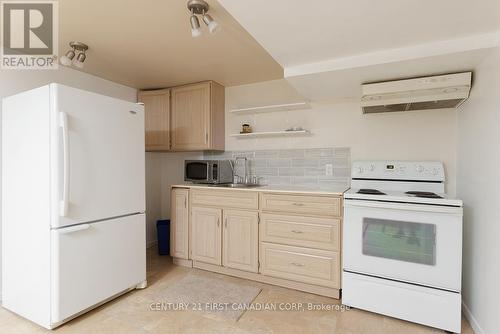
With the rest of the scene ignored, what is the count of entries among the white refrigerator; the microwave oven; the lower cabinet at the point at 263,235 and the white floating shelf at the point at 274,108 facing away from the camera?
0

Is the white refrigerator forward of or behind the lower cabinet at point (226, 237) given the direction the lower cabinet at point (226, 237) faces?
forward

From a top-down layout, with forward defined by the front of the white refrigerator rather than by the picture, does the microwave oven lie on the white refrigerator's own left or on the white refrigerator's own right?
on the white refrigerator's own left

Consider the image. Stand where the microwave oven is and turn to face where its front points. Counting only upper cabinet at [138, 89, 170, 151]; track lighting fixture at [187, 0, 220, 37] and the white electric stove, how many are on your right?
1

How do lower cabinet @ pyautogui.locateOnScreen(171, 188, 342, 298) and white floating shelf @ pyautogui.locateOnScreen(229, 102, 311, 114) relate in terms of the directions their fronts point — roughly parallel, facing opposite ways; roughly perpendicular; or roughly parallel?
roughly parallel

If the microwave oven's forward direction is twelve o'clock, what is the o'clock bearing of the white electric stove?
The white electric stove is roughly at 9 o'clock from the microwave oven.

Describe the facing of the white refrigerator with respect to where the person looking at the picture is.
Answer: facing the viewer and to the right of the viewer

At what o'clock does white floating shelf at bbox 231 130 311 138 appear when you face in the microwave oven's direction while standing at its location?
The white floating shelf is roughly at 8 o'clock from the microwave oven.

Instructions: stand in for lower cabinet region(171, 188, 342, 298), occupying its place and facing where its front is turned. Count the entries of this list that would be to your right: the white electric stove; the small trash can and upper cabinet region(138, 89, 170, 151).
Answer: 2

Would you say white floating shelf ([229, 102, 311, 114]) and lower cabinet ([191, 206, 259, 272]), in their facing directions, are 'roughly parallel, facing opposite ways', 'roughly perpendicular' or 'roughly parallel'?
roughly parallel

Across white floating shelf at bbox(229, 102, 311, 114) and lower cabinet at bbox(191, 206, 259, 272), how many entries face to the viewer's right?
0

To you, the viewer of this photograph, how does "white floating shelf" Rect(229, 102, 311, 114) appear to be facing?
facing the viewer and to the left of the viewer

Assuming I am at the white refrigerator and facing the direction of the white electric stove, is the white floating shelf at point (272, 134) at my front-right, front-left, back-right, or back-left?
front-left

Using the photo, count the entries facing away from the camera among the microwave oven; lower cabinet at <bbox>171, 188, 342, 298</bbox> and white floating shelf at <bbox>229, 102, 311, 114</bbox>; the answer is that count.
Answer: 0
